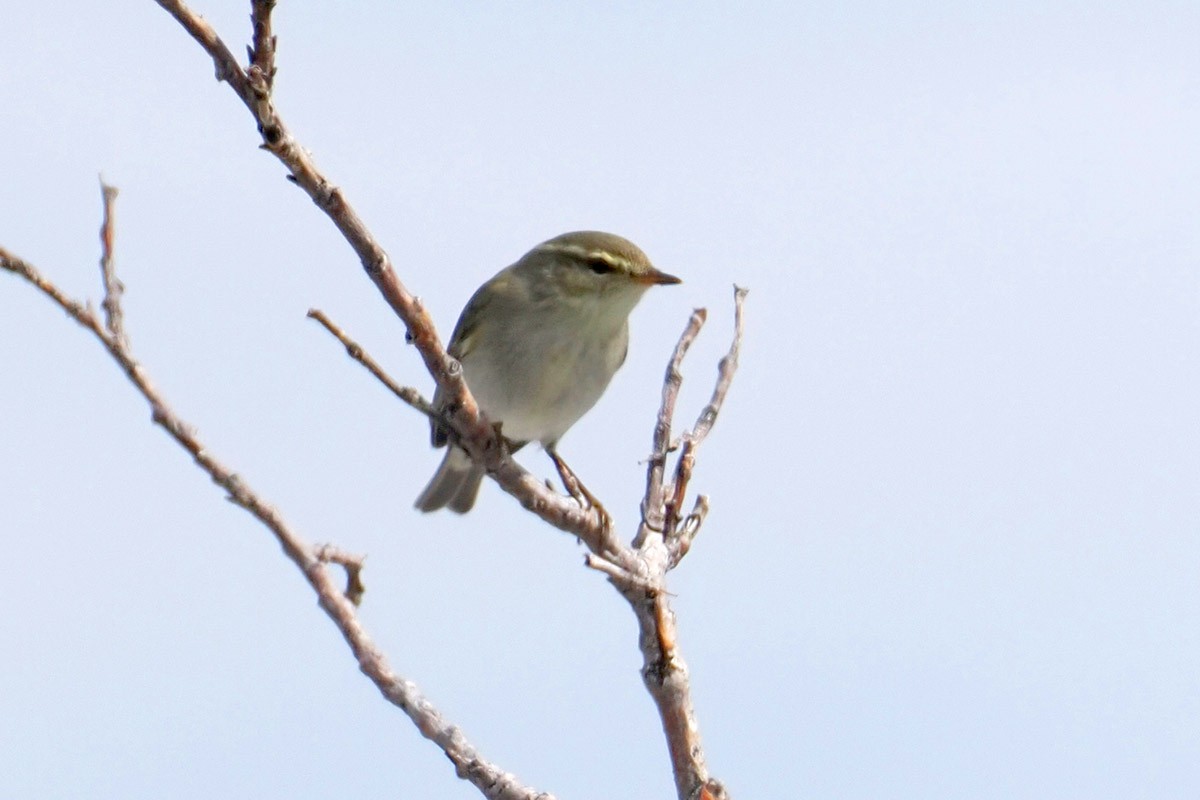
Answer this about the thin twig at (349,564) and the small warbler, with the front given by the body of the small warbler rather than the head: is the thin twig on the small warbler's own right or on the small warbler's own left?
on the small warbler's own right

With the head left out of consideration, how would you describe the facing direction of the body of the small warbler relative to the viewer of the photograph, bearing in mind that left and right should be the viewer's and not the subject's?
facing the viewer and to the right of the viewer
